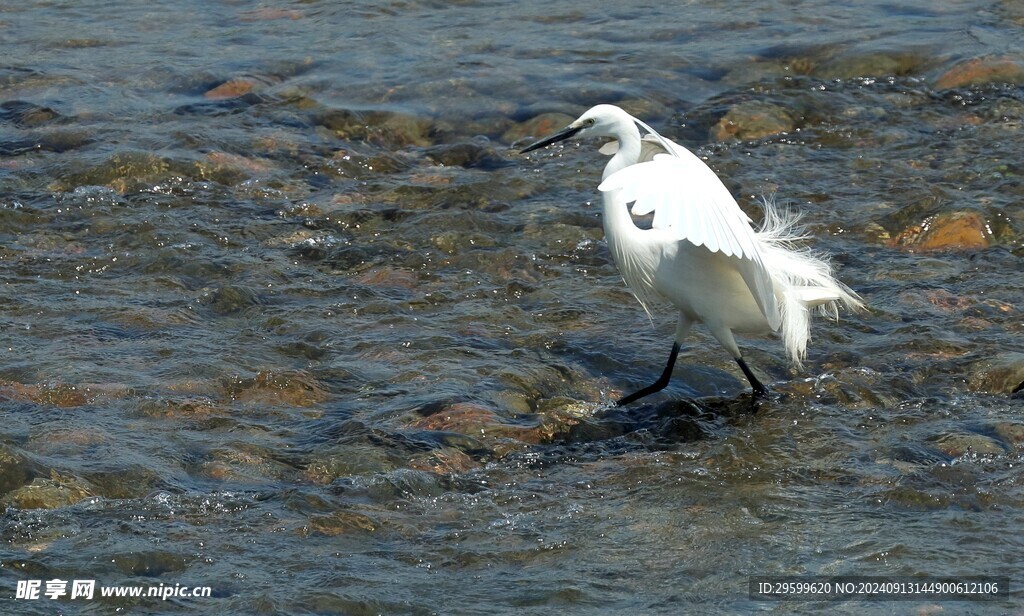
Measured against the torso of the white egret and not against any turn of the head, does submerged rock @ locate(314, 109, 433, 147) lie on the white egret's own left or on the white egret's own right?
on the white egret's own right

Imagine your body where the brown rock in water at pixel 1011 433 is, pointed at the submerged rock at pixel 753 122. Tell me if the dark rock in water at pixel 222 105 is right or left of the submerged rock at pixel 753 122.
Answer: left

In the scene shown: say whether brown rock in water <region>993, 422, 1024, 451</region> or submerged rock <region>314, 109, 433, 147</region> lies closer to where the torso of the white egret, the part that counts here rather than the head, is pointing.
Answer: the submerged rock

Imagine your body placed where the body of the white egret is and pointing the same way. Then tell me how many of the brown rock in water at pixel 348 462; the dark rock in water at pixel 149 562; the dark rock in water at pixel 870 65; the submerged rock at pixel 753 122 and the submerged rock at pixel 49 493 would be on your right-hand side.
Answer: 2

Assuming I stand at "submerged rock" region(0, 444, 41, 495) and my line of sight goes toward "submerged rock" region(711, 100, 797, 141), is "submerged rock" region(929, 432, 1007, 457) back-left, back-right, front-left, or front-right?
front-right

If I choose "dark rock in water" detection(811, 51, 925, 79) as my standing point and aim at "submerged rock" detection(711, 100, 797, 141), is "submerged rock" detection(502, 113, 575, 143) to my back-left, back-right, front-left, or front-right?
front-right

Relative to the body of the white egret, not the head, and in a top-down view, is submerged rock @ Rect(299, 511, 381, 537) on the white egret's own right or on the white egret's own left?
on the white egret's own left

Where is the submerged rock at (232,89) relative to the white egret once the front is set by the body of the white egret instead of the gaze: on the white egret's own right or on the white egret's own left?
on the white egret's own right

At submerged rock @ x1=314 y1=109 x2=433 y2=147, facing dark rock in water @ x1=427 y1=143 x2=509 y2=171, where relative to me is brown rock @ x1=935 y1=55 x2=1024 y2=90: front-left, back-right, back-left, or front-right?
front-left

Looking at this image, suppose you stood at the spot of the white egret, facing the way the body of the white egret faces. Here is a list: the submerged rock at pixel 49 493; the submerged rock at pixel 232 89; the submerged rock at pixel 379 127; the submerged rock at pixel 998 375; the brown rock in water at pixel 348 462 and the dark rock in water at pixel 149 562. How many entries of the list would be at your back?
1

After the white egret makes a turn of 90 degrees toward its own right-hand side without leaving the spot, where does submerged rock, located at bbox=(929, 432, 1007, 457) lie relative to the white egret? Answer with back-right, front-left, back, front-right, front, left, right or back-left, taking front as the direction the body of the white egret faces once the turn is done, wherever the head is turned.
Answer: back-right

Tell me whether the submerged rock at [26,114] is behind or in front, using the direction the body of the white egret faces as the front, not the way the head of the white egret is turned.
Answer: in front

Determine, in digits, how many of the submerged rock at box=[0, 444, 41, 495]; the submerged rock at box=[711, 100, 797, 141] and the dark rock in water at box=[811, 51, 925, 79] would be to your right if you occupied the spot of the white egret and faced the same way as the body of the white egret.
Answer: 2

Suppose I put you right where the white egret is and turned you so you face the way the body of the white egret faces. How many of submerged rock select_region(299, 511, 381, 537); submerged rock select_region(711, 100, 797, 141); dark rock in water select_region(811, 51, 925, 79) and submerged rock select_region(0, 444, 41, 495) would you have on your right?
2

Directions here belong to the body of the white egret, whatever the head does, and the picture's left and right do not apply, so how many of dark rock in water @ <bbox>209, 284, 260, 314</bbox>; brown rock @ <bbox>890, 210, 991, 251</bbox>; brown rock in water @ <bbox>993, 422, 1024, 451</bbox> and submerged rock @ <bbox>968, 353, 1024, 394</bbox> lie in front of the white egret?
1

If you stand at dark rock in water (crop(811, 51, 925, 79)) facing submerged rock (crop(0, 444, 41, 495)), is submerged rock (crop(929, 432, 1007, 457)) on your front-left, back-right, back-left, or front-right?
front-left

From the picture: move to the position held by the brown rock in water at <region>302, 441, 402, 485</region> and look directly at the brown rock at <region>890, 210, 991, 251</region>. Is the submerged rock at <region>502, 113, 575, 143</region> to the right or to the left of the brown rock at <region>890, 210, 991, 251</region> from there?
left

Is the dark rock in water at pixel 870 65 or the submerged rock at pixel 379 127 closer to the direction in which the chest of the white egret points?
the submerged rock

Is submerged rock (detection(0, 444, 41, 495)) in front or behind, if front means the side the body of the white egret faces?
in front

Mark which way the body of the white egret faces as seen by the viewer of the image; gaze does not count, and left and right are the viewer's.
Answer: facing to the left of the viewer
